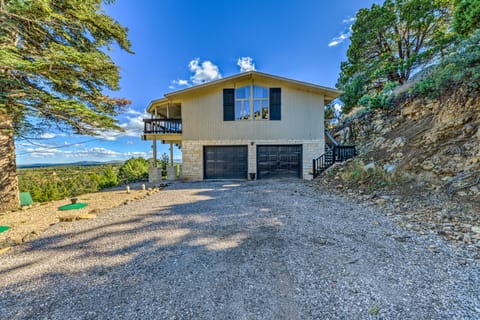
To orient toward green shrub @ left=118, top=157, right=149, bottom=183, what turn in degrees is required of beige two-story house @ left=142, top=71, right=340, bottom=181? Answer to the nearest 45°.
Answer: approximately 90° to its right

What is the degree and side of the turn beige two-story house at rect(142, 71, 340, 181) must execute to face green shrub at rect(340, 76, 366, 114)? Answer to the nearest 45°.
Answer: approximately 135° to its left

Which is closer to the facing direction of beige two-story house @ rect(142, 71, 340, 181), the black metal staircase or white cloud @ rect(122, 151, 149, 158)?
the black metal staircase

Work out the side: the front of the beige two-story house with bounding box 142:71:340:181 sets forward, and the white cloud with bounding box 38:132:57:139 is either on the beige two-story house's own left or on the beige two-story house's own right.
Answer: on the beige two-story house's own right

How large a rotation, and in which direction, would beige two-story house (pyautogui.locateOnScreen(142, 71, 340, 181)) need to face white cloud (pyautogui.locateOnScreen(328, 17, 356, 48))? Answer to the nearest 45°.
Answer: approximately 135° to its left

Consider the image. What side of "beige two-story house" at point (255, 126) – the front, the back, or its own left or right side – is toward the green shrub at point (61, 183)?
right

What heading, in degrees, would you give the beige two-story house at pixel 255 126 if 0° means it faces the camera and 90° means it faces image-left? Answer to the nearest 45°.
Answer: approximately 0°

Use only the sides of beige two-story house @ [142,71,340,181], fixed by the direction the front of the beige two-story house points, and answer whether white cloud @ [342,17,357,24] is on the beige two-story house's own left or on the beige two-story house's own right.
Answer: on the beige two-story house's own left

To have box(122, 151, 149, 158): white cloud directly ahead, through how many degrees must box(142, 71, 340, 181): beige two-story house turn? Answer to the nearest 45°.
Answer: approximately 135° to its right
